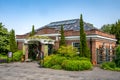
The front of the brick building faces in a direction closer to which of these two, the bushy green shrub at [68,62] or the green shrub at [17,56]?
the bushy green shrub

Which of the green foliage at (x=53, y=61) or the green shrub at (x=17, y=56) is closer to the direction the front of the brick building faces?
the green foliage

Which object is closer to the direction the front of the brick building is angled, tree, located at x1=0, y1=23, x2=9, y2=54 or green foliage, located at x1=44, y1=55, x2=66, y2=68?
the green foliage

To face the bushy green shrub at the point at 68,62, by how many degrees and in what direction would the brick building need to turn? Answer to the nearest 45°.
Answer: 0° — it already faces it

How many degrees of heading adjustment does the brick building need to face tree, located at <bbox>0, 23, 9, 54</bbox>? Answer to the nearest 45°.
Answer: approximately 90° to its right

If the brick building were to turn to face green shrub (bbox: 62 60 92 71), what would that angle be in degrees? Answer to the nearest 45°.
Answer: approximately 45° to its left

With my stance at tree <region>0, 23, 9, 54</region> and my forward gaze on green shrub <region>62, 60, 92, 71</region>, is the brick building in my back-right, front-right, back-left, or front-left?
front-left

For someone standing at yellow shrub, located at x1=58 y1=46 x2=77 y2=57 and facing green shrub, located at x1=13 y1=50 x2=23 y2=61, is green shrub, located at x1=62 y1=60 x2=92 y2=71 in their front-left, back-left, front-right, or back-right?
back-left

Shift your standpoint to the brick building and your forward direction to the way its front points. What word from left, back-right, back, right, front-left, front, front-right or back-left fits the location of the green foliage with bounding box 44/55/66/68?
front

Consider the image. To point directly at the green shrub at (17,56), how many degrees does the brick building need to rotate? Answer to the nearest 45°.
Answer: approximately 45° to its right

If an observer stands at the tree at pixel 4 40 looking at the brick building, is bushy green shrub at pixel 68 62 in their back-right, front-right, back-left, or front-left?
front-right

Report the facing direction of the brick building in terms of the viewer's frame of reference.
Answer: facing the viewer and to the left of the viewer

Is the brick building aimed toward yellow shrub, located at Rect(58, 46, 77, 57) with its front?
yes
